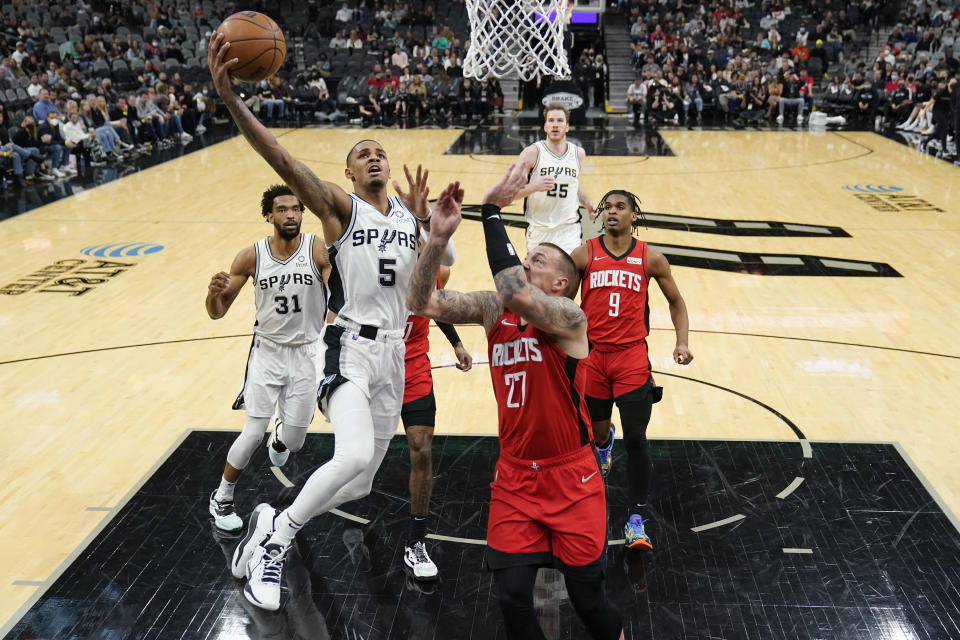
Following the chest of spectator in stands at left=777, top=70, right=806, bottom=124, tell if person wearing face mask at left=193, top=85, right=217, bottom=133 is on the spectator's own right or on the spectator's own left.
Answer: on the spectator's own right

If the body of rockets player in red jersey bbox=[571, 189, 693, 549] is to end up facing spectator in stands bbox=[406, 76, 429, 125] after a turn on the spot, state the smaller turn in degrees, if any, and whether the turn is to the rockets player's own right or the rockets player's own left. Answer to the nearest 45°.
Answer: approximately 180°

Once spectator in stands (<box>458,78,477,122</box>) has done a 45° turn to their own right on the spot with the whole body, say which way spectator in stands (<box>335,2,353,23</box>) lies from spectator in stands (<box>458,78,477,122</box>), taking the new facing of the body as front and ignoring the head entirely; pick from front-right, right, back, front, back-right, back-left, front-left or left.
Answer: right

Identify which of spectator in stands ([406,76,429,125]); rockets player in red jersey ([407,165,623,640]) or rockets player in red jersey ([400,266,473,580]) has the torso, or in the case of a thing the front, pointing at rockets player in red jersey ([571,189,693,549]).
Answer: the spectator in stands

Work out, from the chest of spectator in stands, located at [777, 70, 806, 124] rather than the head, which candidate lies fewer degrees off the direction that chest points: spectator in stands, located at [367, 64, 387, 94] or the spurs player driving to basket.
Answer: the spurs player driving to basket
